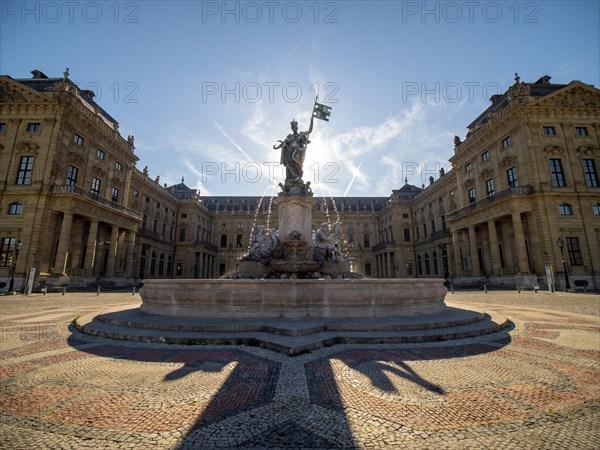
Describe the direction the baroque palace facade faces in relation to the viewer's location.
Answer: facing the viewer
